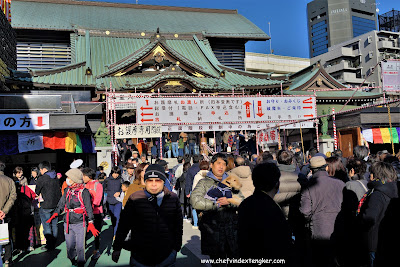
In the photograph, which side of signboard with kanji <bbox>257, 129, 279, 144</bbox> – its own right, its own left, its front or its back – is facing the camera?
front

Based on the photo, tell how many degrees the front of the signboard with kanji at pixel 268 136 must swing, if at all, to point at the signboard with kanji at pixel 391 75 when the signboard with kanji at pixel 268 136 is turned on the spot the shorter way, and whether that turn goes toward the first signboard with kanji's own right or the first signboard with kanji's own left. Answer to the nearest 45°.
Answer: approximately 90° to the first signboard with kanji's own left

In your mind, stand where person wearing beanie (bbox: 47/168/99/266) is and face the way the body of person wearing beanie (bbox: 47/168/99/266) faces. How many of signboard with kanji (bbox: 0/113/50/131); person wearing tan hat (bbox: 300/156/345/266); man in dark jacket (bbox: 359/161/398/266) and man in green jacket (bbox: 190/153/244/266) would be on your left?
3

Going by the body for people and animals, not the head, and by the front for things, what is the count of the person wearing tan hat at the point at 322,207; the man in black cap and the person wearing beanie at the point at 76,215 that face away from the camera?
1

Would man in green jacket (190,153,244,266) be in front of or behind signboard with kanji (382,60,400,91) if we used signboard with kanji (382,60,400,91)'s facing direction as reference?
in front

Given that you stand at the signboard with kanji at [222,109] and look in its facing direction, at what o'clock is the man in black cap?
The man in black cap is roughly at 12 o'clock from the signboard with kanji.

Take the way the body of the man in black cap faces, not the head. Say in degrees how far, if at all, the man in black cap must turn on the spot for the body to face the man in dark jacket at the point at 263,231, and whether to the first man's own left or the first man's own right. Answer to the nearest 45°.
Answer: approximately 45° to the first man's own left

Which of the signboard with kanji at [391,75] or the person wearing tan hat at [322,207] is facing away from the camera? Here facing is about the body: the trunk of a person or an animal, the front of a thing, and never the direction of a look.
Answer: the person wearing tan hat

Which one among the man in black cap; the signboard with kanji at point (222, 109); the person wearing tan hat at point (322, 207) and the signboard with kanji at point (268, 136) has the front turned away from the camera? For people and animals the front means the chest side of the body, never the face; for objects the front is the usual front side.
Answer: the person wearing tan hat

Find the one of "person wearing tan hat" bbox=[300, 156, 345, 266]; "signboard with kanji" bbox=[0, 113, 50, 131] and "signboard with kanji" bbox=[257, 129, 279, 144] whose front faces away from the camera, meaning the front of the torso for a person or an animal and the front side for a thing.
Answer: the person wearing tan hat

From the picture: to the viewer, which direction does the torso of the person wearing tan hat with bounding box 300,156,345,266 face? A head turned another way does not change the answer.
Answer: away from the camera

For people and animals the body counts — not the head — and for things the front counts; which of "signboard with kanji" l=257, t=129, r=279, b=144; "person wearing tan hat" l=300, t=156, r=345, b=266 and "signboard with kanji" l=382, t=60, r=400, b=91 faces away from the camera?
the person wearing tan hat

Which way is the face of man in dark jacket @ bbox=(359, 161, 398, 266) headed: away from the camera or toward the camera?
away from the camera

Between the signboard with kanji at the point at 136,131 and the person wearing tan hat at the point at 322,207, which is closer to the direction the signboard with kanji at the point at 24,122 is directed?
the person wearing tan hat

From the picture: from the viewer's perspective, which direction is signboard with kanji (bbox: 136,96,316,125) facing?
toward the camera

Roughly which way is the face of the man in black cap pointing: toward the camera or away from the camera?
toward the camera
